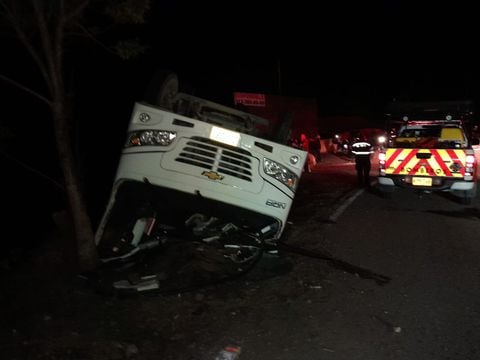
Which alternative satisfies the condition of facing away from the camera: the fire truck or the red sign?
the fire truck

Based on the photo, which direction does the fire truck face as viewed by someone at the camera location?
facing away from the viewer

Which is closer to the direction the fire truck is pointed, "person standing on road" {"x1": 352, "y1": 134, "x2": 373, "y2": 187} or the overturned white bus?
the person standing on road

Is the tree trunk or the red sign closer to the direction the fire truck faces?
the red sign

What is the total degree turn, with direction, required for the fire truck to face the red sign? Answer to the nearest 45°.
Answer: approximately 45° to its left

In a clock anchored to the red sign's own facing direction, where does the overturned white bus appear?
The overturned white bus is roughly at 12 o'clock from the red sign.

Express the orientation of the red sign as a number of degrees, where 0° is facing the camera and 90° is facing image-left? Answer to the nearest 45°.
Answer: approximately 0°

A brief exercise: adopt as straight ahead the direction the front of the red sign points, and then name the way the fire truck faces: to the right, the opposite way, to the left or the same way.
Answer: the opposite way
